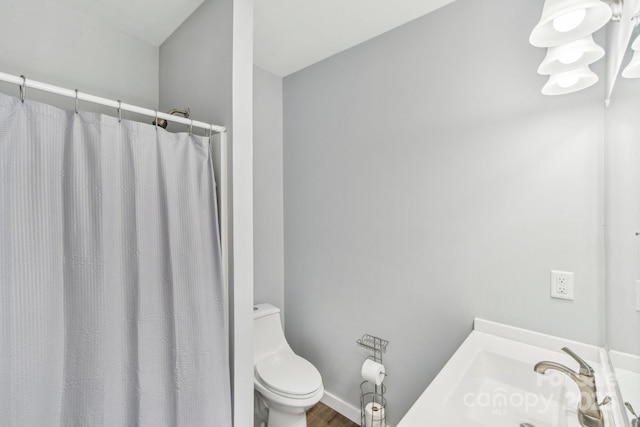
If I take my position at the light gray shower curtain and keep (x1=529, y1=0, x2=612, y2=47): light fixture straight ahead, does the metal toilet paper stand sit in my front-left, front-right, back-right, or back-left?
front-left

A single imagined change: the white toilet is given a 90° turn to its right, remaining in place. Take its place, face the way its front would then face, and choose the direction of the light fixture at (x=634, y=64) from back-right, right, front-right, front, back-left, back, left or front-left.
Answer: left

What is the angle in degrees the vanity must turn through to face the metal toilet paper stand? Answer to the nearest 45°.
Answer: approximately 45° to its right

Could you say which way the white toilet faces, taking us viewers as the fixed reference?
facing the viewer and to the right of the viewer

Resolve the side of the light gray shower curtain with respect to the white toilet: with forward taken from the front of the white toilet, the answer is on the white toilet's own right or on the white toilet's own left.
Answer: on the white toilet's own right

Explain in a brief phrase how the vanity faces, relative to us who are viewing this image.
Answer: facing to the left of the viewer

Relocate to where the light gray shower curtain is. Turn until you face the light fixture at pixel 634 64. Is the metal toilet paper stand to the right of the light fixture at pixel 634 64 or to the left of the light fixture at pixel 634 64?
left

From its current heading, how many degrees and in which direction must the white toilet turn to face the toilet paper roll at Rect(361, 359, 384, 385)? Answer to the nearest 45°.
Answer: approximately 45° to its left

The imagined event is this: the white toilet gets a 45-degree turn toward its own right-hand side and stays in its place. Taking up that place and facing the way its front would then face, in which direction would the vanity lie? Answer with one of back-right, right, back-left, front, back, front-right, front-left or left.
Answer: front-left

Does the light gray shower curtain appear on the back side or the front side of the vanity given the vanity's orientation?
on the front side
